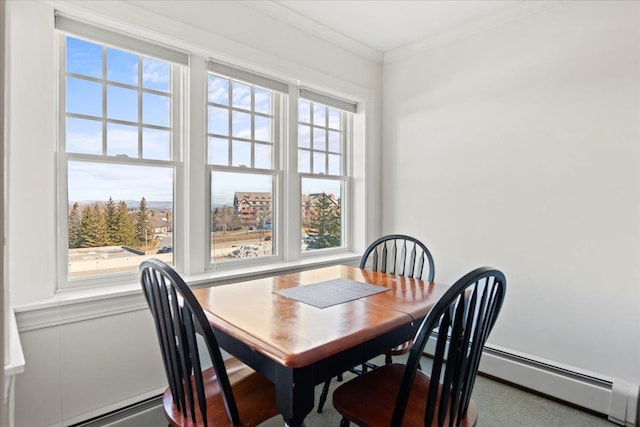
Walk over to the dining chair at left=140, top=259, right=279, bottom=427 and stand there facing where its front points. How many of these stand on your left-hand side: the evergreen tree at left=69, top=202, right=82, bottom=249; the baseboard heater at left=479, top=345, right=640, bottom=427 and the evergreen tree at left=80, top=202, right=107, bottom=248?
2

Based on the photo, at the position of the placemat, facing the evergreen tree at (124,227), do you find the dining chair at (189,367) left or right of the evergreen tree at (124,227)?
left

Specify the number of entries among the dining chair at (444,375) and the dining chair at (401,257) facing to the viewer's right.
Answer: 0

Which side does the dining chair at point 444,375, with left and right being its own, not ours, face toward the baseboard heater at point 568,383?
right

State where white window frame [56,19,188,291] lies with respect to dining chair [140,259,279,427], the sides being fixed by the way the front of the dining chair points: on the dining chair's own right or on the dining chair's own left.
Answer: on the dining chair's own left

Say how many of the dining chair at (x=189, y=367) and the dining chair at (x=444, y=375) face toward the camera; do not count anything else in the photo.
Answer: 0

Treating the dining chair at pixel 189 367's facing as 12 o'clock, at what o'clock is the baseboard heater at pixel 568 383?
The baseboard heater is roughly at 1 o'clock from the dining chair.

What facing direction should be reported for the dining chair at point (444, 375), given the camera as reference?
facing away from the viewer and to the left of the viewer

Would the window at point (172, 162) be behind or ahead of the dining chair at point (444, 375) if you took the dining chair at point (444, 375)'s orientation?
ahead

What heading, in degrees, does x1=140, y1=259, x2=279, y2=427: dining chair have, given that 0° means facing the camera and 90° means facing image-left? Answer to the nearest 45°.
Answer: approximately 225°

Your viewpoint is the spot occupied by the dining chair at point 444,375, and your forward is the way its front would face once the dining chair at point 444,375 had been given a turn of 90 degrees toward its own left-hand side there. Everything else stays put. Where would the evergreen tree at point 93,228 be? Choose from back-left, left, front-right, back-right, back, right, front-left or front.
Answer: front-right

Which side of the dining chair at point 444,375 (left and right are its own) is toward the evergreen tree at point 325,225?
front

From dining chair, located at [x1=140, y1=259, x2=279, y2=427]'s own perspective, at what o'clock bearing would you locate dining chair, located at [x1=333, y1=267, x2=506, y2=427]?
dining chair, located at [x1=333, y1=267, x2=506, y2=427] is roughly at 2 o'clock from dining chair, located at [x1=140, y1=259, x2=279, y2=427].
